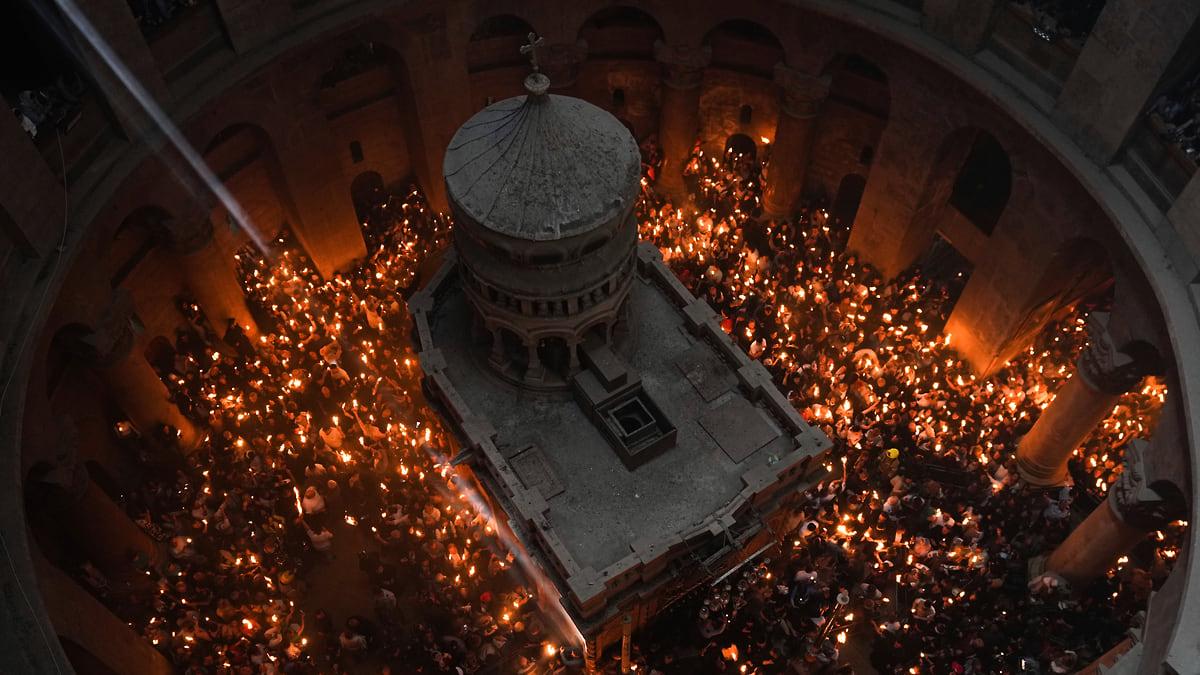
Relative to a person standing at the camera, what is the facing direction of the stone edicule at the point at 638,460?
facing the viewer and to the right of the viewer
